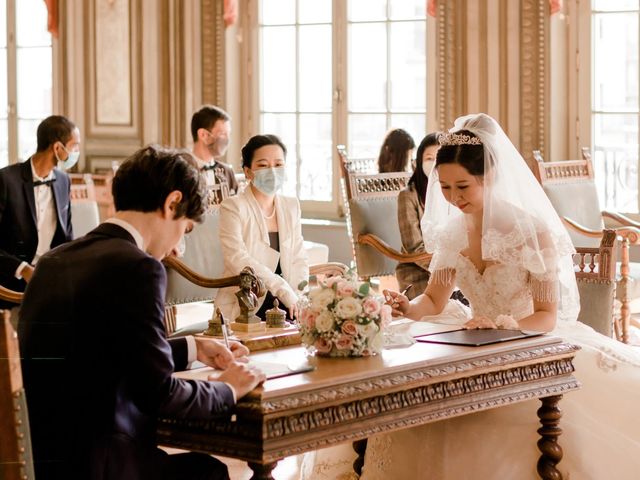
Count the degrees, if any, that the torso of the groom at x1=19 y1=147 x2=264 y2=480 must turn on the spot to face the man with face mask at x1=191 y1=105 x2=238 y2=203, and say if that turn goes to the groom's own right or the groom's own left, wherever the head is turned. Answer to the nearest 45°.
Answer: approximately 45° to the groom's own left

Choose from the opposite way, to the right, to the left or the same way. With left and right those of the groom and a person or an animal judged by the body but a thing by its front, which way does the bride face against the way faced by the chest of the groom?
the opposite way

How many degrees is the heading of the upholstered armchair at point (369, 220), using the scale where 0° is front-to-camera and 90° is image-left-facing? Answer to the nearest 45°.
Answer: approximately 315°

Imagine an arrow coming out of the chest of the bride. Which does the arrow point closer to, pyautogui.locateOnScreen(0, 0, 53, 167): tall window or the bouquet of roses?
the bouquet of roses

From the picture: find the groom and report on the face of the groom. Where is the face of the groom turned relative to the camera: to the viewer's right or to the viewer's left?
to the viewer's right

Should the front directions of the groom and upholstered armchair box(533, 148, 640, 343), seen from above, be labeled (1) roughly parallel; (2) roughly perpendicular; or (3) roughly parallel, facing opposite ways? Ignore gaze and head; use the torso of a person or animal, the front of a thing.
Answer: roughly perpendicular

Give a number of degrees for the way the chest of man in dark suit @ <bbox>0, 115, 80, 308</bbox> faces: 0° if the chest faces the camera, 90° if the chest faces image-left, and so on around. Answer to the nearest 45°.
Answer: approximately 315°

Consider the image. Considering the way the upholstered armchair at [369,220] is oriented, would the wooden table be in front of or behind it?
in front
